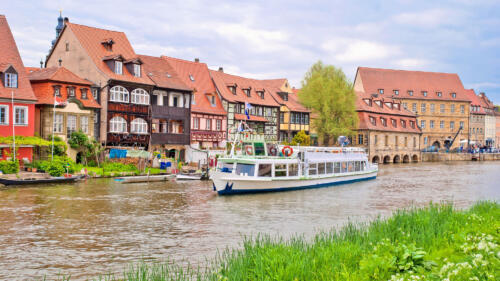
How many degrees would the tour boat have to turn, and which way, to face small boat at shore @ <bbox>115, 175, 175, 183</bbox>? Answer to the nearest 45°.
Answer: approximately 45° to its right

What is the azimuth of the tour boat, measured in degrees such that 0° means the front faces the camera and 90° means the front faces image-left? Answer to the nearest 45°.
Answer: approximately 45°

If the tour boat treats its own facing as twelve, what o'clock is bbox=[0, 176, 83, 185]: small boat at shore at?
The small boat at shore is roughly at 1 o'clock from the tour boat.

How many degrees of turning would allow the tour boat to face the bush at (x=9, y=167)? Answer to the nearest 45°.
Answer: approximately 45° to its right
